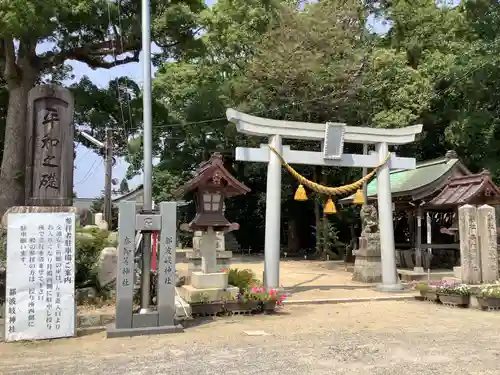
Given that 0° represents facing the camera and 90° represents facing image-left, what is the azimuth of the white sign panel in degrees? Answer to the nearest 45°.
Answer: approximately 0°

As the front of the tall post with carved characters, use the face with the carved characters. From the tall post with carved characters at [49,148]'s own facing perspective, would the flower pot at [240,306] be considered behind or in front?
in front

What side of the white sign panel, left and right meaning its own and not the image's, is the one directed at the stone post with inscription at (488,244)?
left

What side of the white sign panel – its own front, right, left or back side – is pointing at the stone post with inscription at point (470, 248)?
left

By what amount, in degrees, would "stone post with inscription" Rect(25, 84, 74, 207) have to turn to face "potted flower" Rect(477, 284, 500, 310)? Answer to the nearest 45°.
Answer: approximately 45° to its left

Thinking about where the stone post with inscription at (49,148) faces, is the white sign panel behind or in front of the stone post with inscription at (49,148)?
in front

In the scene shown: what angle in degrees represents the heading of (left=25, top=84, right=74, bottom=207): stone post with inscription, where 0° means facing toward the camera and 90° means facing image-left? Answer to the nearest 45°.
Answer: approximately 0°

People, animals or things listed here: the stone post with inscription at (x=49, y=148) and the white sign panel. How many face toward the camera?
2

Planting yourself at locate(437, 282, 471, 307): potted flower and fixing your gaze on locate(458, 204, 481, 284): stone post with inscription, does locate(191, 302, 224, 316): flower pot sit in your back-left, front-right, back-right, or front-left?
back-left

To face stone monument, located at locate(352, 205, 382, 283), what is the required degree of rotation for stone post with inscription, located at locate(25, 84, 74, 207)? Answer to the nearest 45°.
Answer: approximately 90° to its left
